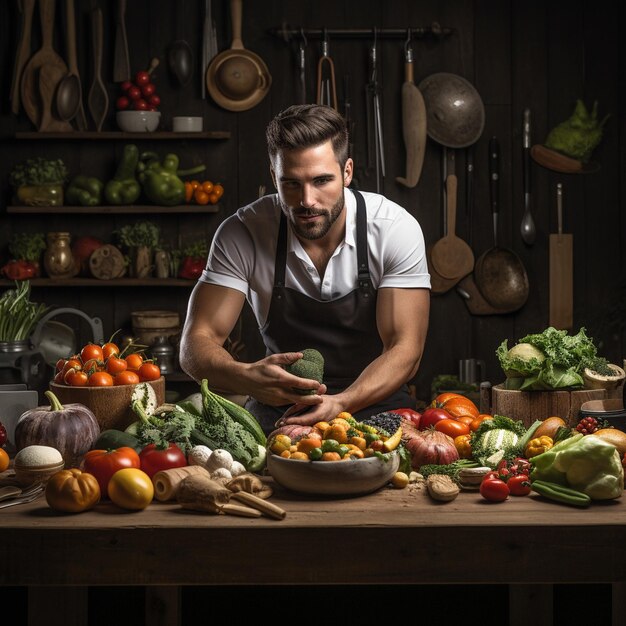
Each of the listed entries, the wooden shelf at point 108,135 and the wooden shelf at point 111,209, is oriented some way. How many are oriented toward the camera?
2

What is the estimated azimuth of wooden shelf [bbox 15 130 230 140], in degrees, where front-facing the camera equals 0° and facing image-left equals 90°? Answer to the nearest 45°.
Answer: approximately 0°

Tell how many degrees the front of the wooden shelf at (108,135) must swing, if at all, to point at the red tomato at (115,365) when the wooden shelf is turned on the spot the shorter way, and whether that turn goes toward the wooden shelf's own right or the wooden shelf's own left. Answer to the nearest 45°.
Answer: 0° — it already faces it

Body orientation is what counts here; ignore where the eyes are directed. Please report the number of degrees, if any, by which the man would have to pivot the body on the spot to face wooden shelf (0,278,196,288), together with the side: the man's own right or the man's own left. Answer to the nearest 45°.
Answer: approximately 135° to the man's own right
